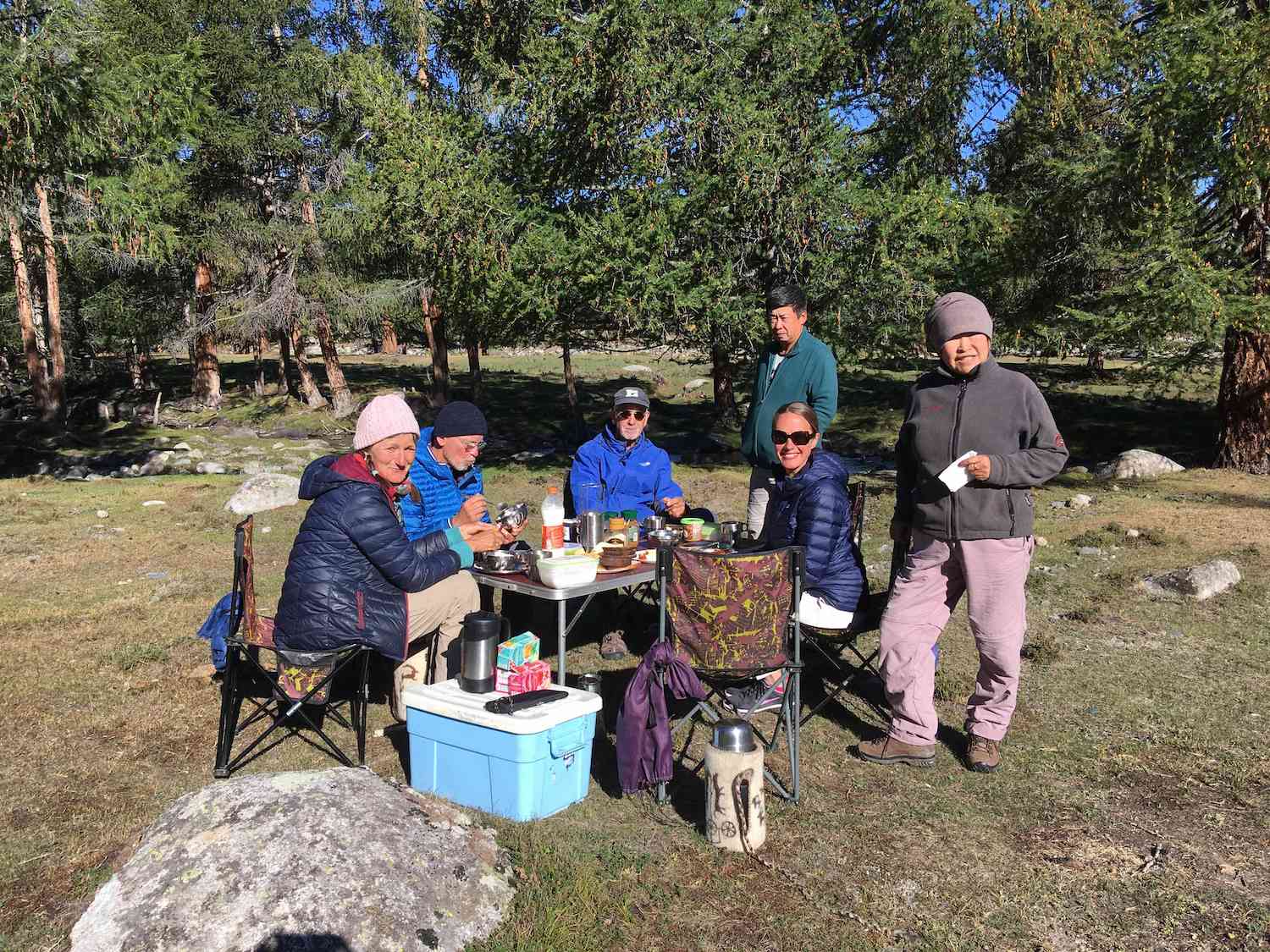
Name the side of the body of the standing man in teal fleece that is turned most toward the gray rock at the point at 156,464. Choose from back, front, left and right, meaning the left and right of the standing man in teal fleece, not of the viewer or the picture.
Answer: right

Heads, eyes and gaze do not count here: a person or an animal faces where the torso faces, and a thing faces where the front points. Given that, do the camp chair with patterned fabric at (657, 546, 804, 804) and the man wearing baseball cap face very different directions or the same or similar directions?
very different directions

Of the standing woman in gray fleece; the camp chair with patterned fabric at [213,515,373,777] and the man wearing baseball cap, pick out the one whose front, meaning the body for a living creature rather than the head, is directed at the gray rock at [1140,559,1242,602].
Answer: the camp chair with patterned fabric

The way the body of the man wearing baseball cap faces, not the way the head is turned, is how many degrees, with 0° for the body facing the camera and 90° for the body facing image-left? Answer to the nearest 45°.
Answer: approximately 0°

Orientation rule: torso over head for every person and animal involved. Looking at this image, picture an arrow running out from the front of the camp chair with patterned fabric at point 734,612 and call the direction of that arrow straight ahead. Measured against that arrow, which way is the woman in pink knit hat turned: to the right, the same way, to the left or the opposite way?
to the right

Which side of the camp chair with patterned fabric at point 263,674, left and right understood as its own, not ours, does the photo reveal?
right

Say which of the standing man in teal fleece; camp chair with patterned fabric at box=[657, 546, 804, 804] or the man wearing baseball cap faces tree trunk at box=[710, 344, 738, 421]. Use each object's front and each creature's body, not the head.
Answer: the camp chair with patterned fabric

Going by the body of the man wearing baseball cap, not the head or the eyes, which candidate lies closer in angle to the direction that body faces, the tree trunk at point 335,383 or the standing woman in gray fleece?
the standing woman in gray fleece

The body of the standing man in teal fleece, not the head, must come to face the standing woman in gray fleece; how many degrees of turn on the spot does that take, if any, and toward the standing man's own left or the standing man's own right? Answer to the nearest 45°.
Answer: approximately 90° to the standing man's own left

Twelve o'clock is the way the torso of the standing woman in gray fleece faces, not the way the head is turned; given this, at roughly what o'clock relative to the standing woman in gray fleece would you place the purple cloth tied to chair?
The purple cloth tied to chair is roughly at 2 o'clock from the standing woman in gray fleece.

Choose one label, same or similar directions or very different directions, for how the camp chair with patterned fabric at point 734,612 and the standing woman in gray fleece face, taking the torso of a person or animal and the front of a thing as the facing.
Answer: very different directions

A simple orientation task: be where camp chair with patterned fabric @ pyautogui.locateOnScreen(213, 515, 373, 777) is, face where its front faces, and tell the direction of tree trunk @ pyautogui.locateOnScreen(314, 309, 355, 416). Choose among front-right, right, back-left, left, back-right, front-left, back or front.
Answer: left

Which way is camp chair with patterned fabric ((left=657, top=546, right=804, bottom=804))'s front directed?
away from the camera

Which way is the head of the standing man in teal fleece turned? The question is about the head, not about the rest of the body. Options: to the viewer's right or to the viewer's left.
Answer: to the viewer's left
